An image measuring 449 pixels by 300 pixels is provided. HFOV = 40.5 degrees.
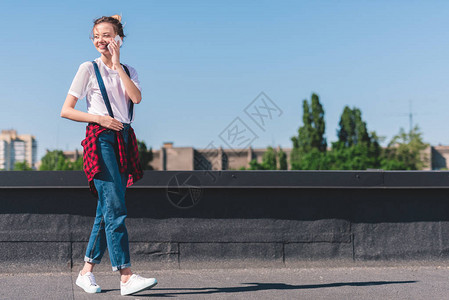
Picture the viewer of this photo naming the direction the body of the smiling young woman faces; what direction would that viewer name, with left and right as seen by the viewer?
facing the viewer and to the right of the viewer
